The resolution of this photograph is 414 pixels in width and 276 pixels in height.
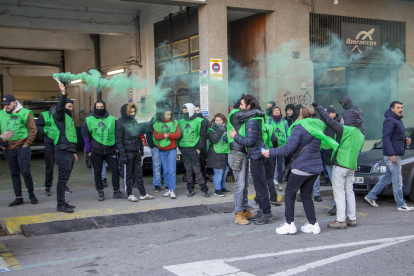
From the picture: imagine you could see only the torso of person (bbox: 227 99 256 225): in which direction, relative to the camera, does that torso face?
to the viewer's right

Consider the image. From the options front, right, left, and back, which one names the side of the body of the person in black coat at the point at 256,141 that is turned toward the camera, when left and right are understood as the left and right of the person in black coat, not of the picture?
left

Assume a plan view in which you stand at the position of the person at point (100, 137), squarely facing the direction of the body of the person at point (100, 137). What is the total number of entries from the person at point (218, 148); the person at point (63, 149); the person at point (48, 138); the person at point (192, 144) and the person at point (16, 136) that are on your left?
2

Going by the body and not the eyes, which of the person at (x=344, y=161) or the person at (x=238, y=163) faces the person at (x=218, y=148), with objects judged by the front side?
the person at (x=344, y=161)

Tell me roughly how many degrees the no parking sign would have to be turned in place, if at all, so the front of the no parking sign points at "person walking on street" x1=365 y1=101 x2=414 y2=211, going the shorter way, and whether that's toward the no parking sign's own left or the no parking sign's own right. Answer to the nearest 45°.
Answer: approximately 45° to the no parking sign's own left

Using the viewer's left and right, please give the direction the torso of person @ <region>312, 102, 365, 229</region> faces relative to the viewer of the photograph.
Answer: facing away from the viewer and to the left of the viewer
